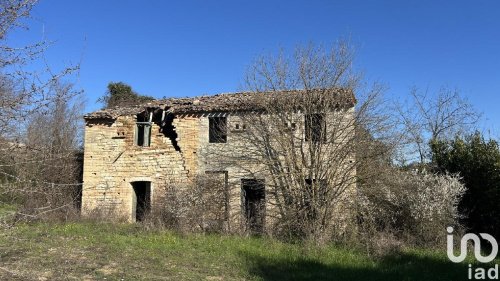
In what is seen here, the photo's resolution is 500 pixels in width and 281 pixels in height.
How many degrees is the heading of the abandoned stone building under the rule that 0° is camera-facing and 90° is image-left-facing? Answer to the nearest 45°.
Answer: approximately 0°

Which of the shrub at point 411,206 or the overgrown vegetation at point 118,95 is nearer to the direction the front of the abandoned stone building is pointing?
the shrub

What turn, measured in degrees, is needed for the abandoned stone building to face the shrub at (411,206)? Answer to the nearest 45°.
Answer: approximately 45° to its left

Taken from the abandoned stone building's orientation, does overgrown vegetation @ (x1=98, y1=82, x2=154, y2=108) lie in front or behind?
behind
